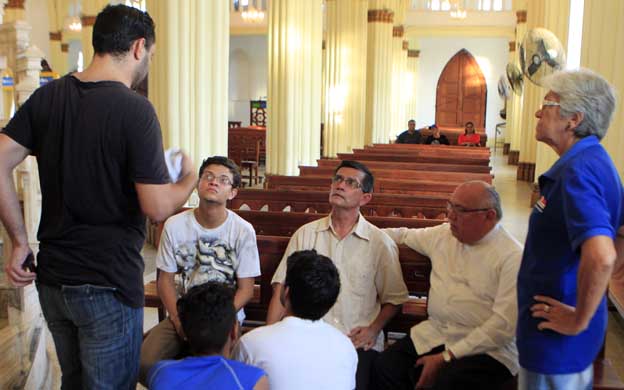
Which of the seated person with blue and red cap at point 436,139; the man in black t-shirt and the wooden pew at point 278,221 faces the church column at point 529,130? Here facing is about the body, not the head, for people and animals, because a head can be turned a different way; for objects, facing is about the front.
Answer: the man in black t-shirt

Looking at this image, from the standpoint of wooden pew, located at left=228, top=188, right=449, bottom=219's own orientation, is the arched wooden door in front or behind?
behind

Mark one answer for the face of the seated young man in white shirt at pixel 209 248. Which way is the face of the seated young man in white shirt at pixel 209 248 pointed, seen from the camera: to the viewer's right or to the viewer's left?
to the viewer's left

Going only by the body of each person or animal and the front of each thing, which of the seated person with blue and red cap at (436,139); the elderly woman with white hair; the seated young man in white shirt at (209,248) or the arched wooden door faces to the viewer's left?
the elderly woman with white hair

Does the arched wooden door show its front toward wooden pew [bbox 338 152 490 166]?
yes

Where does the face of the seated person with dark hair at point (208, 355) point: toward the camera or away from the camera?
away from the camera

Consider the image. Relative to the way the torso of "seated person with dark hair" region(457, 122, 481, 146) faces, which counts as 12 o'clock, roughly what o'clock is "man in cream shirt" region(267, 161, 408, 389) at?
The man in cream shirt is roughly at 12 o'clock from the seated person with dark hair.

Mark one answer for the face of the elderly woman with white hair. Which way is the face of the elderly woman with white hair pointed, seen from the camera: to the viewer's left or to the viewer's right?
to the viewer's left
